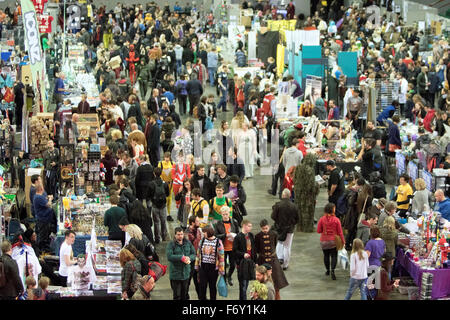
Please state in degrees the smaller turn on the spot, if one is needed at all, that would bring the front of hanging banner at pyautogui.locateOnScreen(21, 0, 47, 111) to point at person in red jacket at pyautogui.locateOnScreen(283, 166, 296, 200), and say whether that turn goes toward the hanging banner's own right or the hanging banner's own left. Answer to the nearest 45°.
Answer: approximately 45° to the hanging banner's own left

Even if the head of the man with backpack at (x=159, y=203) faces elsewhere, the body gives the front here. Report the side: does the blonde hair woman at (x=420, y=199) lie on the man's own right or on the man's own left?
on the man's own right

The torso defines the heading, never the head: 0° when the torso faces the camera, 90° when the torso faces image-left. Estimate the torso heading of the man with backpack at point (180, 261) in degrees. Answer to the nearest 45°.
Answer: approximately 0°

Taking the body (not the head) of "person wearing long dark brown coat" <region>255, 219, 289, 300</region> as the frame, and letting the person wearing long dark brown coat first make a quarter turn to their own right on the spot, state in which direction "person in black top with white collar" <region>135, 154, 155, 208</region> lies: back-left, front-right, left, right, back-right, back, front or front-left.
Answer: front-right

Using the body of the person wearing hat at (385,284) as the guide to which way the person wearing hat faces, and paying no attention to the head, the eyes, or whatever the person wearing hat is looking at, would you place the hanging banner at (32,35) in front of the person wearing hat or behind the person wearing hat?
behind

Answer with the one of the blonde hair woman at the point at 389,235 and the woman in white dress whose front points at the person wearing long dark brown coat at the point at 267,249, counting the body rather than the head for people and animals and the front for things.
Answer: the woman in white dress

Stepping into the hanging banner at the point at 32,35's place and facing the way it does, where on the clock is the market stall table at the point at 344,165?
The market stall table is roughly at 10 o'clock from the hanging banner.

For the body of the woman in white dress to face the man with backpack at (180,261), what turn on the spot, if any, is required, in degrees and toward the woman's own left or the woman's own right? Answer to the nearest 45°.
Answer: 0° — they already face them
